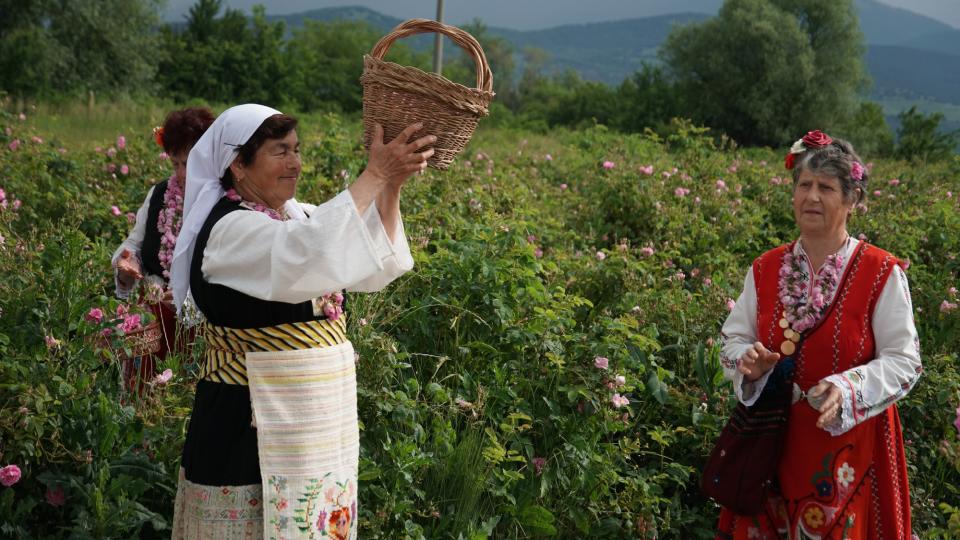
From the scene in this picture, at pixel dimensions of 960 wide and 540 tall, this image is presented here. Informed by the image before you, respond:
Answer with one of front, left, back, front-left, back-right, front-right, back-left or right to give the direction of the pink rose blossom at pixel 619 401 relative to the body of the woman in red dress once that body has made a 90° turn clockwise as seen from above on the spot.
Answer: front

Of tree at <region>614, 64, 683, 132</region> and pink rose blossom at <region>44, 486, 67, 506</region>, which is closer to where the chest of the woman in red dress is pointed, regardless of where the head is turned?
the pink rose blossom

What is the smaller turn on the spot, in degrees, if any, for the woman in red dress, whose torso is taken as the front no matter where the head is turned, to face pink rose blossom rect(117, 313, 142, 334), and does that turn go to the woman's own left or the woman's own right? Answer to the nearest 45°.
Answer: approximately 45° to the woman's own right

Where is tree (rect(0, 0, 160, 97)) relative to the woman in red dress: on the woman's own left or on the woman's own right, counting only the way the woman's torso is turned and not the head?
on the woman's own right

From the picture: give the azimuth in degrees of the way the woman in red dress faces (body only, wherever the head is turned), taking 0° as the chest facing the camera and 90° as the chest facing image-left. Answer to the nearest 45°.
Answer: approximately 45°

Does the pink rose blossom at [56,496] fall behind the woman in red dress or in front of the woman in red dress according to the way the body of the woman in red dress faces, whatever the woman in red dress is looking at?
in front

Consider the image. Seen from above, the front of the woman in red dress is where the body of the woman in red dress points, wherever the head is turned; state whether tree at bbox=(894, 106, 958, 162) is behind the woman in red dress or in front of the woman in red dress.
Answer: behind
